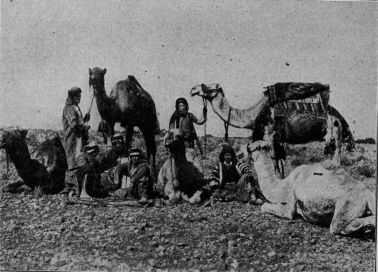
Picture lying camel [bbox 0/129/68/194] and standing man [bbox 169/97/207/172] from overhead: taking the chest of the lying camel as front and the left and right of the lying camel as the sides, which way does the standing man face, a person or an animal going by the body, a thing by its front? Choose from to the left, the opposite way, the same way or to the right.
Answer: to the left

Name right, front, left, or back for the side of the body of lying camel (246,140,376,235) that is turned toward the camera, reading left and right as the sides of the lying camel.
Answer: left

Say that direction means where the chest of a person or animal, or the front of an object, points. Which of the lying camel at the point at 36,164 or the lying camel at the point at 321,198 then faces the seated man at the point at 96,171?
the lying camel at the point at 321,198

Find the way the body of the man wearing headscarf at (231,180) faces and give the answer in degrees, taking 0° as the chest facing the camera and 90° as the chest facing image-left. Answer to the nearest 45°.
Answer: approximately 0°

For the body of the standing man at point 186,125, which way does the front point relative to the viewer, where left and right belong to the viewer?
facing the viewer

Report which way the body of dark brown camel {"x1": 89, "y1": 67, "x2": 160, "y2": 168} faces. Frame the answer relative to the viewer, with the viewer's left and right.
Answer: facing the viewer and to the left of the viewer

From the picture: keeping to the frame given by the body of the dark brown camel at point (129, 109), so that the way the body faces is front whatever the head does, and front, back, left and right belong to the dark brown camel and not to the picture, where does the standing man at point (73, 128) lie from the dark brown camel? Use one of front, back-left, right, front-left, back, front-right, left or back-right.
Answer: front-right

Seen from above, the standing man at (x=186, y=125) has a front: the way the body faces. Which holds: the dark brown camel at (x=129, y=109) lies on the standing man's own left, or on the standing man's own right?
on the standing man's own right

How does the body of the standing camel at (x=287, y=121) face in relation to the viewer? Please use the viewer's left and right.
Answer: facing to the left of the viewer

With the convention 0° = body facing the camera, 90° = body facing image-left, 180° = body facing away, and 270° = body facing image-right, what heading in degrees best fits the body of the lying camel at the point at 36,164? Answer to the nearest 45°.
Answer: approximately 90°

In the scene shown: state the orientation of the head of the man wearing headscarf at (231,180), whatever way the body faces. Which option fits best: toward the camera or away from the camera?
toward the camera

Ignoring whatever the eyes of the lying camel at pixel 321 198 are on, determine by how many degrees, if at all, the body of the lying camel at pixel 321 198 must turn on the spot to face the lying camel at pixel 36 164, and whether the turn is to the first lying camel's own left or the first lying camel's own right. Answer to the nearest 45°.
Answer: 0° — it already faces it

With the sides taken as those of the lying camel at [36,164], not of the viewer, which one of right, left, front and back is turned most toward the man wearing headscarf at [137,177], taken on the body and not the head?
back
